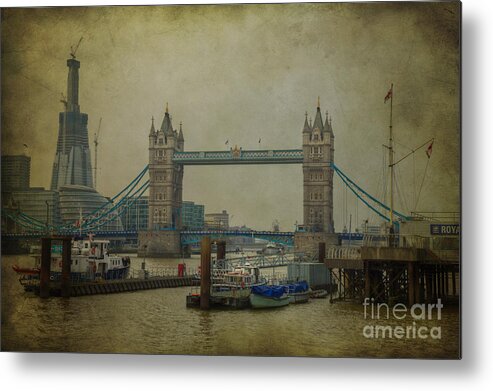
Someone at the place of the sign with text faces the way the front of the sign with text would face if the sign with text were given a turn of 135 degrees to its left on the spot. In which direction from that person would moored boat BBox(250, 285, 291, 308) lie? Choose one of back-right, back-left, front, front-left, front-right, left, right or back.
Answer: back-left

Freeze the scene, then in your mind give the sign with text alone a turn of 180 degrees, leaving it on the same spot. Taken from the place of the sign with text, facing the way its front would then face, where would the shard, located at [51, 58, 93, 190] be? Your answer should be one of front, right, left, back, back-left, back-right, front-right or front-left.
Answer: left

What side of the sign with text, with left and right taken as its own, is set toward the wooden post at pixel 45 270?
right

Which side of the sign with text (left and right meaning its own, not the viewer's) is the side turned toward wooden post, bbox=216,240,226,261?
right

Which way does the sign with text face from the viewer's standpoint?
toward the camera

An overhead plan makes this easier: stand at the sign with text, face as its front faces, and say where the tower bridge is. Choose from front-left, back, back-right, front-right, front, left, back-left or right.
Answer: right

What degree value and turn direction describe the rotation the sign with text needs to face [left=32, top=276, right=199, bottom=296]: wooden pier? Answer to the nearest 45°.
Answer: approximately 90° to its right
